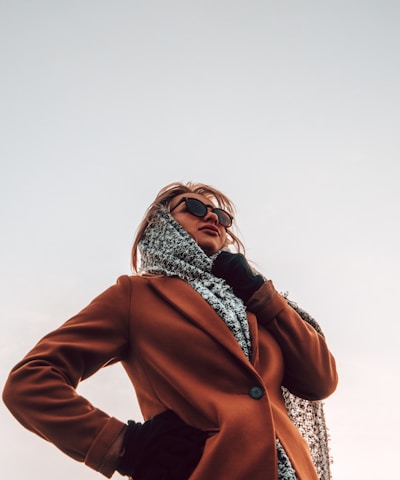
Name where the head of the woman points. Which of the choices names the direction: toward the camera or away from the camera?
toward the camera

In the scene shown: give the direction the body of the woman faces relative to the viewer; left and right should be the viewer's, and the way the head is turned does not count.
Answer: facing the viewer and to the right of the viewer
